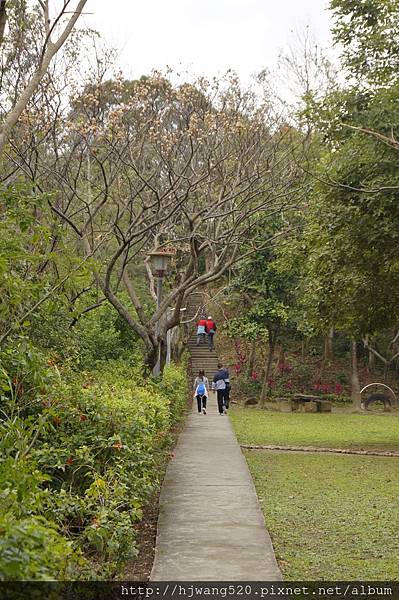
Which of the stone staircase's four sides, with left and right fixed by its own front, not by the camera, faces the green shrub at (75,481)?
front

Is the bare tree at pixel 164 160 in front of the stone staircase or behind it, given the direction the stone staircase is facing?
in front

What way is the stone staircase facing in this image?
toward the camera
